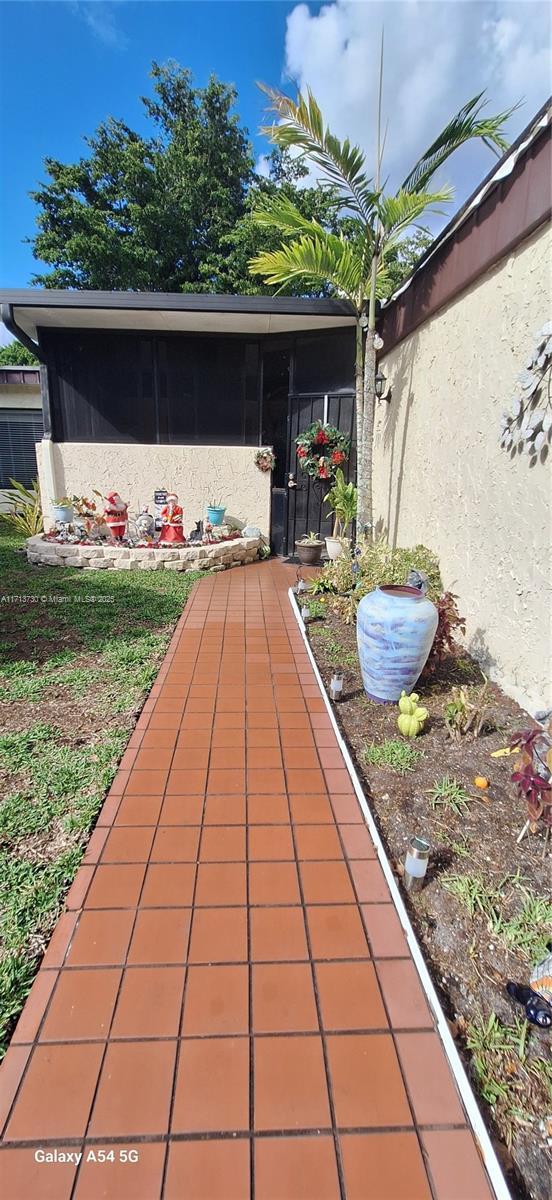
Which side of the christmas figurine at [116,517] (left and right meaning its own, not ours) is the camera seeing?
front

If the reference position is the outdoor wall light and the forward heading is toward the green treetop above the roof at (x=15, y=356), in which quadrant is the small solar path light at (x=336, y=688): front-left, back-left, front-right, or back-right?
back-left

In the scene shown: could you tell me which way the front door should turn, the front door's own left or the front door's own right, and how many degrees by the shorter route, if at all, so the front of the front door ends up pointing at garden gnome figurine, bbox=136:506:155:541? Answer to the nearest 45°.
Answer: approximately 90° to the front door's own right

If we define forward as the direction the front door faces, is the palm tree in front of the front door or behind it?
in front

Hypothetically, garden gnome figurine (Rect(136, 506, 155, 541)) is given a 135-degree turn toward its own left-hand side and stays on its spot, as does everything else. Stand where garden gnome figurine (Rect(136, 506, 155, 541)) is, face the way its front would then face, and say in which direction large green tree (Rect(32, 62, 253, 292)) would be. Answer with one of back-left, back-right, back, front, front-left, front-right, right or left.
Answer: front-left

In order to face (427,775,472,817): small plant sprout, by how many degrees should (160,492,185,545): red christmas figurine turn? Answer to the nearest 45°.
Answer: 0° — it already faces it

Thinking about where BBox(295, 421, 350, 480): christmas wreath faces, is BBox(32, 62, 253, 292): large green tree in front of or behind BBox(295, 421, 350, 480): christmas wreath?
behind

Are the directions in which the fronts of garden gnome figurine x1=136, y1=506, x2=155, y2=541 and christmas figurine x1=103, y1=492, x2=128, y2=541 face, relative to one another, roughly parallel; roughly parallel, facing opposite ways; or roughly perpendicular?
roughly parallel

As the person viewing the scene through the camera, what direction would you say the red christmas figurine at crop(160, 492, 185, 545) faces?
facing the viewer

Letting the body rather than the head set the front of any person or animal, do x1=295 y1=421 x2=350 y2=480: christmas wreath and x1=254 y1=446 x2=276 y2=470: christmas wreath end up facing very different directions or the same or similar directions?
same or similar directions

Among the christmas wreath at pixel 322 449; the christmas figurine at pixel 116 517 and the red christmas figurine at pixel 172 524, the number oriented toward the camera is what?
3

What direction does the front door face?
toward the camera

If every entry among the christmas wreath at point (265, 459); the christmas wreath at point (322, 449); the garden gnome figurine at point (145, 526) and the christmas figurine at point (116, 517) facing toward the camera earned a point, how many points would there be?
4
